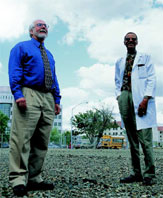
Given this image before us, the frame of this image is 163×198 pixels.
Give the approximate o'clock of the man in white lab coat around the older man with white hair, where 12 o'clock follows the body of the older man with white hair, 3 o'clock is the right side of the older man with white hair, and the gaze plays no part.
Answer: The man in white lab coat is roughly at 10 o'clock from the older man with white hair.

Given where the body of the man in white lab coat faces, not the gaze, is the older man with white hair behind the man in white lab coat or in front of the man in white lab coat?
in front

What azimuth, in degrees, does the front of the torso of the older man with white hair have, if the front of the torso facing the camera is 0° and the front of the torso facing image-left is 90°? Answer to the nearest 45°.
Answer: approximately 315°

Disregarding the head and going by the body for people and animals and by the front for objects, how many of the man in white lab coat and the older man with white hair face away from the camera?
0

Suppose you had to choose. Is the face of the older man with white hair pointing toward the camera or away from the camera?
toward the camera
